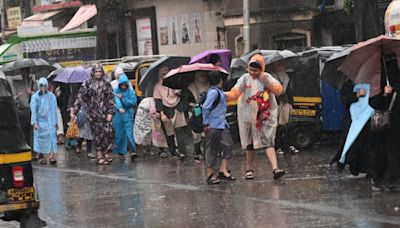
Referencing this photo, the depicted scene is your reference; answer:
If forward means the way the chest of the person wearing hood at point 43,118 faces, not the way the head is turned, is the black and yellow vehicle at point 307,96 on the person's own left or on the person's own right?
on the person's own left

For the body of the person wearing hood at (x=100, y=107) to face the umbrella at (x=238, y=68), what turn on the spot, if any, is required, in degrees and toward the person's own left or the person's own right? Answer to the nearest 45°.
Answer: approximately 90° to the person's own left

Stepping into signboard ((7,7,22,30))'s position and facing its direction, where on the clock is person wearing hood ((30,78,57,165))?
The person wearing hood is roughly at 12 o'clock from the signboard.

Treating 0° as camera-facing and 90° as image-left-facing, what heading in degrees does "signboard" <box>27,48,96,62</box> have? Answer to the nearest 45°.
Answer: approximately 0°
